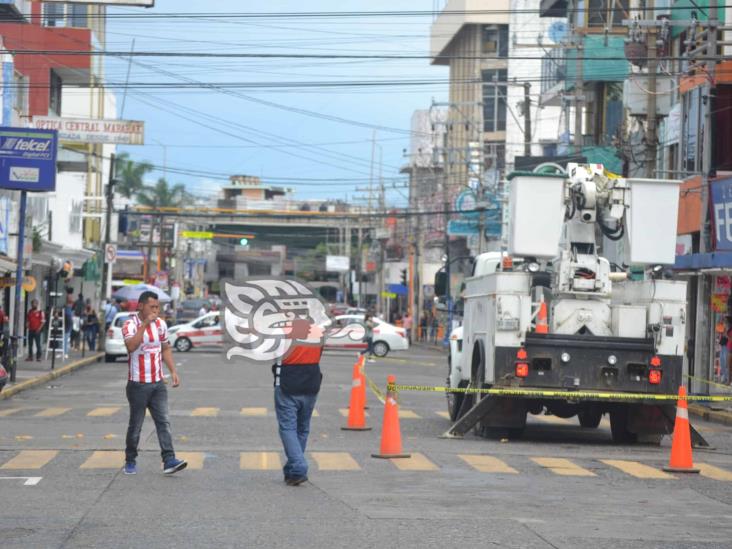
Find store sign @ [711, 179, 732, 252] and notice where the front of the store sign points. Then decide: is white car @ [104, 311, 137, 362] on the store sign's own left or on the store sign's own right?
on the store sign's own right

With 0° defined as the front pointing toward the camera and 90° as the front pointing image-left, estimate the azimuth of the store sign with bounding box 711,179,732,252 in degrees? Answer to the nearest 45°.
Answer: approximately 45°

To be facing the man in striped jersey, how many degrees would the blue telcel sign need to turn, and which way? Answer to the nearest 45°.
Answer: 0° — it already faces them

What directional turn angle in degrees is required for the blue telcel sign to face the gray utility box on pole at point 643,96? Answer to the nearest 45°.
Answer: approximately 90° to its left

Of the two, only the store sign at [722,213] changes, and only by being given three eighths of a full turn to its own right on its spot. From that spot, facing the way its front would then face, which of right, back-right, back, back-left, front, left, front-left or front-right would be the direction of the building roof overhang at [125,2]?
back-left

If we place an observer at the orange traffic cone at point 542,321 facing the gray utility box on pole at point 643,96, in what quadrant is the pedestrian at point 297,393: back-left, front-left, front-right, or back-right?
back-left

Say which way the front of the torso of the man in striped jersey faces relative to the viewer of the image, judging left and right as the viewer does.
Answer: facing the viewer and to the right of the viewer

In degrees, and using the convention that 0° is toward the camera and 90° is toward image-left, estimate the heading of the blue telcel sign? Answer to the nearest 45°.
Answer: approximately 0°

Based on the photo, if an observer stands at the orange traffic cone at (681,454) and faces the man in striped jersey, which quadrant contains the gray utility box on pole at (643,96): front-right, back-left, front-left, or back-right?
back-right
